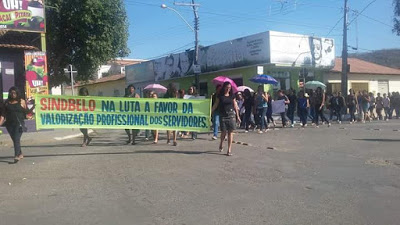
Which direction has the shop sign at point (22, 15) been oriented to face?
toward the camera

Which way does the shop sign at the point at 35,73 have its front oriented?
toward the camera

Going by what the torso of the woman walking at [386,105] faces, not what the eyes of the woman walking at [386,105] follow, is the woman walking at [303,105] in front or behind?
in front

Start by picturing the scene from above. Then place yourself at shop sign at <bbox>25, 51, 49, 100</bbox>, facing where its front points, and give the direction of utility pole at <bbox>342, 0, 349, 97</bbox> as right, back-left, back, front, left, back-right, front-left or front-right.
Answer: left

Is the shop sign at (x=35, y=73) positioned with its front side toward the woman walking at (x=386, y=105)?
no

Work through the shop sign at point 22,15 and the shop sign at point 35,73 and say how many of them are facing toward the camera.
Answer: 2

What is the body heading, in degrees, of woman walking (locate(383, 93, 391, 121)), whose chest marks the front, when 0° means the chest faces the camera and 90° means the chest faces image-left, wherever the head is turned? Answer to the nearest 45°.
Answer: approximately 45°

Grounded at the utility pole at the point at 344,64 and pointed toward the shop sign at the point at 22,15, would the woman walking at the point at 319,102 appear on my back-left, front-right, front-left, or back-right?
front-left

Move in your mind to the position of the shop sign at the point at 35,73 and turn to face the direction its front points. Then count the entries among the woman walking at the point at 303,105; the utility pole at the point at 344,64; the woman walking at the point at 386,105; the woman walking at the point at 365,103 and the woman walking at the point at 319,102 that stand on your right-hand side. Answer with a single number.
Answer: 0

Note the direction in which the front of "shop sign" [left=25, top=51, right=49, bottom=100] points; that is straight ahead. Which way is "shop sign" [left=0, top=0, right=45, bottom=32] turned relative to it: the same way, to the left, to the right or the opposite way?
the same way

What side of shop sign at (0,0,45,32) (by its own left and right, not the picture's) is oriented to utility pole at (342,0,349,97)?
left
